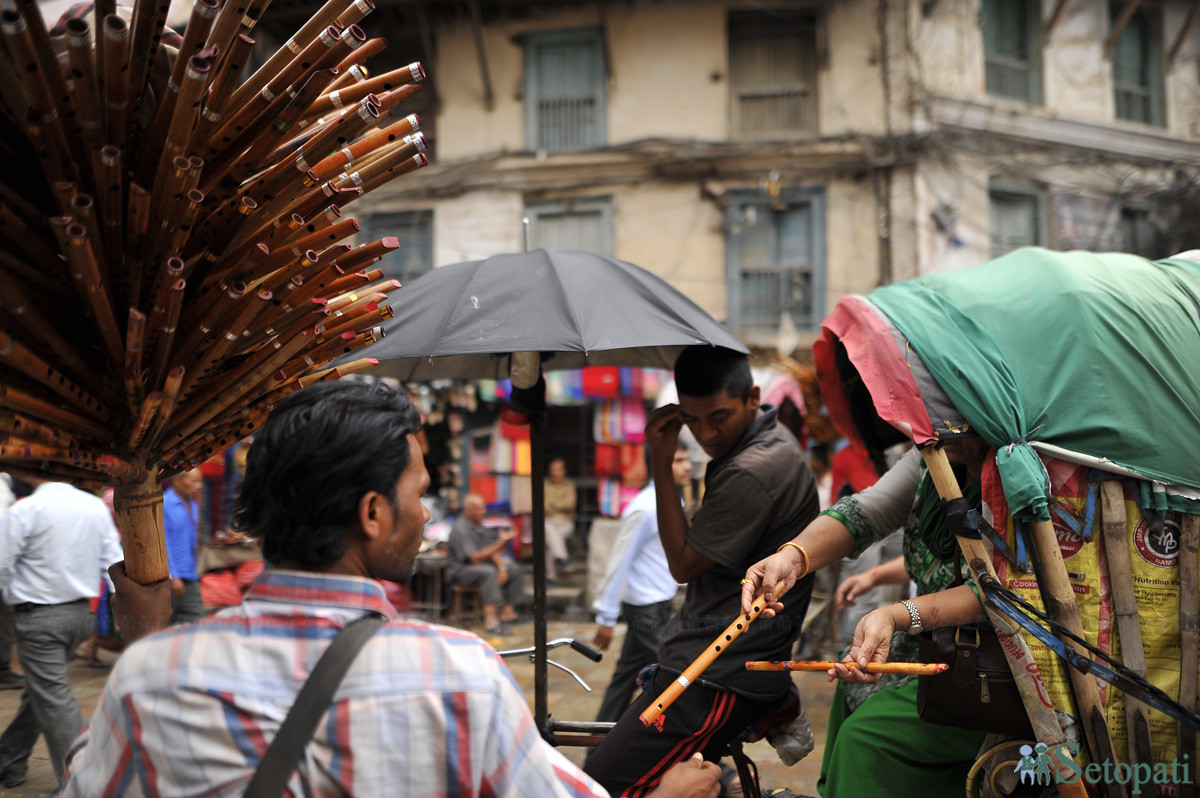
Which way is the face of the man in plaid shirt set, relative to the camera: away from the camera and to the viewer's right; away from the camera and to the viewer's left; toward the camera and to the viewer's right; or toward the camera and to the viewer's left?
away from the camera and to the viewer's right

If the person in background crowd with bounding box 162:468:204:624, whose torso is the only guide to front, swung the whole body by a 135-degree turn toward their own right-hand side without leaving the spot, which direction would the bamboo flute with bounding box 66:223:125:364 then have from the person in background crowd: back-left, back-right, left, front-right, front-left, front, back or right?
left

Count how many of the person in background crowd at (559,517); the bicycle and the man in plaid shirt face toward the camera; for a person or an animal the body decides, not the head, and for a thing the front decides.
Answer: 1

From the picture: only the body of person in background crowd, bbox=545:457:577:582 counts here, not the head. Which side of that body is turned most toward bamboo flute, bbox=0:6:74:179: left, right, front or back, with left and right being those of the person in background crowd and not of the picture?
front

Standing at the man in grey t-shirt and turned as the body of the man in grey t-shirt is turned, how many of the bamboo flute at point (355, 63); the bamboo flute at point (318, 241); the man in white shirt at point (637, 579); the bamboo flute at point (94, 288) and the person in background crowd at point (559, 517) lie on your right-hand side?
2

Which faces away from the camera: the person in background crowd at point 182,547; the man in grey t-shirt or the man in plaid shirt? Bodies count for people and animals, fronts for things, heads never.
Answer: the man in plaid shirt

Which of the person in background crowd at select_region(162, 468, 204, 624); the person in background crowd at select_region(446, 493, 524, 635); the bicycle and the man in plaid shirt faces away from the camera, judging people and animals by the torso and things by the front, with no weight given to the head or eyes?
the man in plaid shirt

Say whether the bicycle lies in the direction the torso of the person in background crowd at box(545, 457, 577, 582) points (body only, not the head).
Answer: yes

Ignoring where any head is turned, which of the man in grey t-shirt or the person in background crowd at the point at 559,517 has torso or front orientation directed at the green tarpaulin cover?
the person in background crowd

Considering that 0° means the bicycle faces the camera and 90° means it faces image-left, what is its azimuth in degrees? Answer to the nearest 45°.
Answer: approximately 90°

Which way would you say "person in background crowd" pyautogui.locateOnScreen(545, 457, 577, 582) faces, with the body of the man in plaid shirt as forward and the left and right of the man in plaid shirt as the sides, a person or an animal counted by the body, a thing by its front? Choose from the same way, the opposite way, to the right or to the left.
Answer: the opposite way

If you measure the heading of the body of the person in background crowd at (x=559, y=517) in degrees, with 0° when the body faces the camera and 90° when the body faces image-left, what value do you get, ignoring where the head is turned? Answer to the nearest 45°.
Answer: approximately 0°

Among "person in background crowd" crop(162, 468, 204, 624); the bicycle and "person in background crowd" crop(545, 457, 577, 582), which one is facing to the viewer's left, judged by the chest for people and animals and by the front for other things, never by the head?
the bicycle
